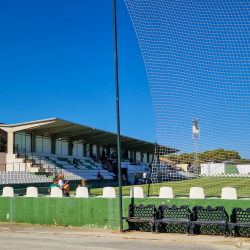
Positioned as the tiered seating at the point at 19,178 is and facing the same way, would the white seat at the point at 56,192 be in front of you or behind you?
in front

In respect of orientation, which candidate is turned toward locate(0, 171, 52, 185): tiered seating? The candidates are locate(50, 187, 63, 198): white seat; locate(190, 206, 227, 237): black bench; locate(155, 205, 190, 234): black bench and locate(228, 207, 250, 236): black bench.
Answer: the white seat

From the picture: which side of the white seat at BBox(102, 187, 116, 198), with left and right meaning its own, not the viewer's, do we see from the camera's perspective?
back

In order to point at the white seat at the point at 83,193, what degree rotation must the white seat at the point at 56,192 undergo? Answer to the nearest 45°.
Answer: approximately 135° to its right

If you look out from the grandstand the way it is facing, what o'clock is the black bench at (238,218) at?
The black bench is roughly at 1 o'clock from the grandstand.

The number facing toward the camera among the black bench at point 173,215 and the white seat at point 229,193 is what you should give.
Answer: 1

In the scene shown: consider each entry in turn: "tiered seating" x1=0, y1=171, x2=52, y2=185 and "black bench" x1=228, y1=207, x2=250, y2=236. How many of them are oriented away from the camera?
0

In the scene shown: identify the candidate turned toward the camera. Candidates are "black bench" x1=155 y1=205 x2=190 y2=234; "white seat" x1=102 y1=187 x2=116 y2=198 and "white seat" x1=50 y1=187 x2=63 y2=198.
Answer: the black bench

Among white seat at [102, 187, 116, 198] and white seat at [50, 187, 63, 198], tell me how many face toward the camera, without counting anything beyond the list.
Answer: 0

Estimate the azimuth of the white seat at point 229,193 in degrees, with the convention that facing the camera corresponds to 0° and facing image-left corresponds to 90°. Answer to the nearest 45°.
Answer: approximately 180°

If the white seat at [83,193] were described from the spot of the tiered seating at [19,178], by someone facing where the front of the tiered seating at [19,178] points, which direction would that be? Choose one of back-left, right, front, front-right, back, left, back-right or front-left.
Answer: front-right

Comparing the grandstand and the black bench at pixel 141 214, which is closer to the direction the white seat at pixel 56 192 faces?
the grandstand

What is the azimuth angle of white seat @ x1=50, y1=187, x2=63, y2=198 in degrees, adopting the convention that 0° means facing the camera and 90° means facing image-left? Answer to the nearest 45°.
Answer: approximately 180°

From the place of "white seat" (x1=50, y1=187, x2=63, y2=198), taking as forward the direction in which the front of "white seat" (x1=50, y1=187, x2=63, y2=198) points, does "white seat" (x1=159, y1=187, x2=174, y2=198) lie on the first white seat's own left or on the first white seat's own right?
on the first white seat's own right

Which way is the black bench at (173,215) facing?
toward the camera

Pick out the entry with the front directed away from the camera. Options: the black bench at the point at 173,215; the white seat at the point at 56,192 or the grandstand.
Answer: the white seat

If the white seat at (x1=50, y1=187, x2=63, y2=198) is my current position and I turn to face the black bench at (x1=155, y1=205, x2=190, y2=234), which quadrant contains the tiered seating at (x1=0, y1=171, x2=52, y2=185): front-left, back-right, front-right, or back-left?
back-left
